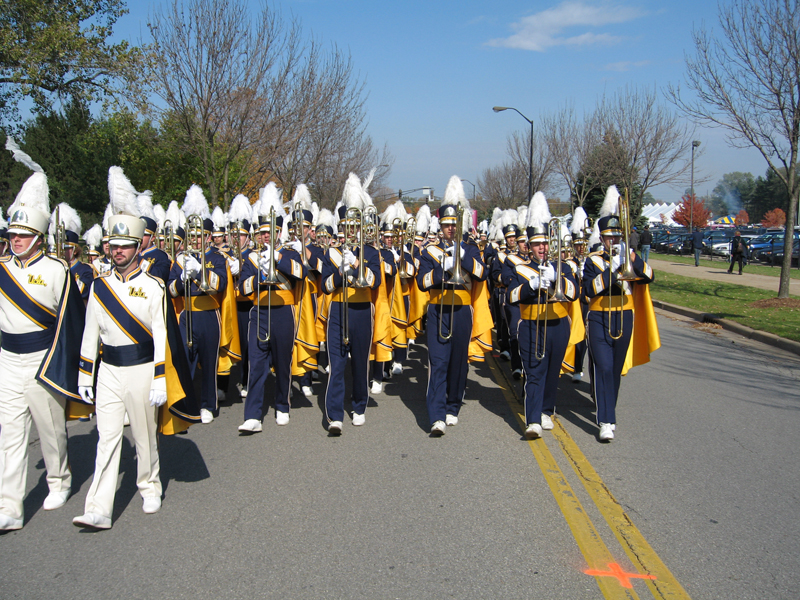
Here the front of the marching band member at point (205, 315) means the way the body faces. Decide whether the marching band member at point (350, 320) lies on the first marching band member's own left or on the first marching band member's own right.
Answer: on the first marching band member's own left

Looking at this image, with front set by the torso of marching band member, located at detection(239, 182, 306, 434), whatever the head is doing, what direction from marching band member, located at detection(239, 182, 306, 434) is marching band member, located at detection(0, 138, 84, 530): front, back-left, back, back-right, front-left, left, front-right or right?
front-right

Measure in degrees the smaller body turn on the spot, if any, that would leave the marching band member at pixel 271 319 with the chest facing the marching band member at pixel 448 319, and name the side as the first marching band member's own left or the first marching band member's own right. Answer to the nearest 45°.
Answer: approximately 90° to the first marching band member's own left

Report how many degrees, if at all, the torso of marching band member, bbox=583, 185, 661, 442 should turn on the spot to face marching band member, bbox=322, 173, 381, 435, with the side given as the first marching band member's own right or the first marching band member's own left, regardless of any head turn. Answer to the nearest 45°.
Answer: approximately 90° to the first marching band member's own right

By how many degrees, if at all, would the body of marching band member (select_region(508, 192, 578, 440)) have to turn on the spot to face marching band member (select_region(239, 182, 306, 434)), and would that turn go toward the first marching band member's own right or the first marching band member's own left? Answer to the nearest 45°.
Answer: approximately 90° to the first marching band member's own right

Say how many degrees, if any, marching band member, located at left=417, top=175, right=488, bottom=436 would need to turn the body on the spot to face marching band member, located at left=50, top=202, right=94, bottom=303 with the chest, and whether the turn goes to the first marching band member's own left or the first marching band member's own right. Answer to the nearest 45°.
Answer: approximately 90° to the first marching band member's own right

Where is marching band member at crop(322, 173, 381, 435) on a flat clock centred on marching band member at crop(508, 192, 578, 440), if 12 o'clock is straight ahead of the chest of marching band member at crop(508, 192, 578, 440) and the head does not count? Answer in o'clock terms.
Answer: marching band member at crop(322, 173, 381, 435) is roughly at 3 o'clock from marching band member at crop(508, 192, 578, 440).

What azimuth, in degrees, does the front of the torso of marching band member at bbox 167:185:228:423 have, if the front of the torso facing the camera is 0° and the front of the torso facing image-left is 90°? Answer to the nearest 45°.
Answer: approximately 0°

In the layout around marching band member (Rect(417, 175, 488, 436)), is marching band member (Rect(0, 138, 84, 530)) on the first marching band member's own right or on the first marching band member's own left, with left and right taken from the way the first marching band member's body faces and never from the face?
on the first marching band member's own right
